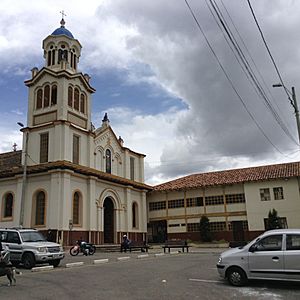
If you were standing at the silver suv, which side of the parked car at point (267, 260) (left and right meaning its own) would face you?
front

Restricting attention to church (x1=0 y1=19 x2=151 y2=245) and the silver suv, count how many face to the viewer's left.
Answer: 0

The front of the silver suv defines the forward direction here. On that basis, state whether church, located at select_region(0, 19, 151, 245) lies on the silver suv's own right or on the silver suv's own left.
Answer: on the silver suv's own left

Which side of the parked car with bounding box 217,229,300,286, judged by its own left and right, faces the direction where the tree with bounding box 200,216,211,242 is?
right

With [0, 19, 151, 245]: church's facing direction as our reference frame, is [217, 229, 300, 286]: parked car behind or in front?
in front

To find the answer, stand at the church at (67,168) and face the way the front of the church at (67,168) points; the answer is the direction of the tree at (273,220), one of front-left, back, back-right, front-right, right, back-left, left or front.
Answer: front-left

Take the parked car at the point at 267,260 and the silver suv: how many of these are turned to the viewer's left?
1

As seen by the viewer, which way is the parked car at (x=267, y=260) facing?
to the viewer's left

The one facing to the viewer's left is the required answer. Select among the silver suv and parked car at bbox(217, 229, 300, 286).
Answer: the parked car

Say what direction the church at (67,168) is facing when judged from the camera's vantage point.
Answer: facing the viewer and to the right of the viewer

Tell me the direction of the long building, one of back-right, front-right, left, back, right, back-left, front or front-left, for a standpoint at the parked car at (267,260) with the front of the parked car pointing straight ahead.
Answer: right
